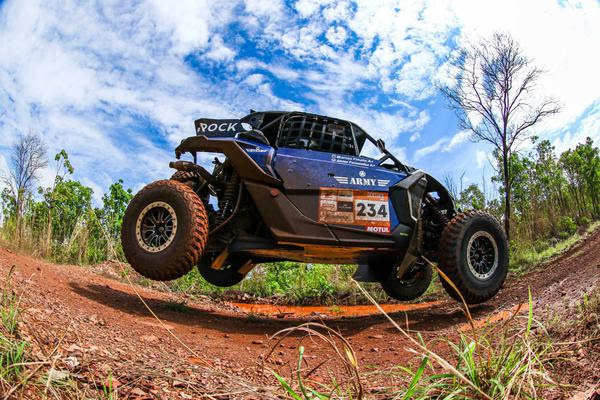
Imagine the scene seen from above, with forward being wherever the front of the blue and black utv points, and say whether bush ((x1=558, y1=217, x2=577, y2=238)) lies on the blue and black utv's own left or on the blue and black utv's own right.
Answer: on the blue and black utv's own left

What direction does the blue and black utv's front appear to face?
to the viewer's right

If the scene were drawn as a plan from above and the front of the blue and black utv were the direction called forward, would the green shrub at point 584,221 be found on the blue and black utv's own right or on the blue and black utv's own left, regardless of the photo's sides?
on the blue and black utv's own left
